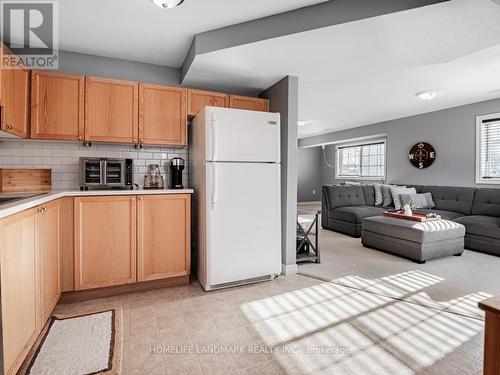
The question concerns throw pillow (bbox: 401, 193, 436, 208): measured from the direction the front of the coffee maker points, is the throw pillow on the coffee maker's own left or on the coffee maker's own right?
on the coffee maker's own left

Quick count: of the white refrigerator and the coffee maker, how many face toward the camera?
2

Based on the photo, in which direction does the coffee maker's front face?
toward the camera

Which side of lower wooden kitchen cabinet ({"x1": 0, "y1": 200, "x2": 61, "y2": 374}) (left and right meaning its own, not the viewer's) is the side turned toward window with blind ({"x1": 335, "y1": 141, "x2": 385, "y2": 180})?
front

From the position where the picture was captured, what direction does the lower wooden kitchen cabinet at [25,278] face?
facing to the right of the viewer

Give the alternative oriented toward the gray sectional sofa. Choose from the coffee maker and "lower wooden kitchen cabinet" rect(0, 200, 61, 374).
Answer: the lower wooden kitchen cabinet

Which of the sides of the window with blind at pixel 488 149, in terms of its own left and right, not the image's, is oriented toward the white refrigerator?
front

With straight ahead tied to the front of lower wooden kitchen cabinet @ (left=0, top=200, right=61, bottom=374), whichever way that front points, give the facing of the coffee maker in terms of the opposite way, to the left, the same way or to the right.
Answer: to the right

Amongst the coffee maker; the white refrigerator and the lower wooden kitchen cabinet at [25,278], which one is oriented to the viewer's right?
the lower wooden kitchen cabinet

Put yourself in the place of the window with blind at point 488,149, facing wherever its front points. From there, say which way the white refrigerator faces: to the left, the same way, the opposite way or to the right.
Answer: to the left

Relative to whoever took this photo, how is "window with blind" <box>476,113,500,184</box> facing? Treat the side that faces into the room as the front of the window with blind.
facing the viewer and to the left of the viewer

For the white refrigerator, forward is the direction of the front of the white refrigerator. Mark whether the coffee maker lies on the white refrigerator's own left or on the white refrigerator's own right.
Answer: on the white refrigerator's own right

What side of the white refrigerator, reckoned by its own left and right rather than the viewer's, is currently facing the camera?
front

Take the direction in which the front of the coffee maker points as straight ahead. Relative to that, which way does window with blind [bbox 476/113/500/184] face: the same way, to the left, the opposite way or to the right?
to the right

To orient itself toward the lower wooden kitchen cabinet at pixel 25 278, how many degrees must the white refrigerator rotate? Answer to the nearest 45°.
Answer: approximately 45° to its right

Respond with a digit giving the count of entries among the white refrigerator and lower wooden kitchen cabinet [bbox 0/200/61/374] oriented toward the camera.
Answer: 1

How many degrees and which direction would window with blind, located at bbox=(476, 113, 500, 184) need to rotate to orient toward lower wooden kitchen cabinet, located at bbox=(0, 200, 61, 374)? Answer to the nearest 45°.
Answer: approximately 45° to its left

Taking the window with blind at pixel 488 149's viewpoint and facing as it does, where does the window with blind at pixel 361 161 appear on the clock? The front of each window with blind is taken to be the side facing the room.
the window with blind at pixel 361 161 is roughly at 3 o'clock from the window with blind at pixel 488 149.
